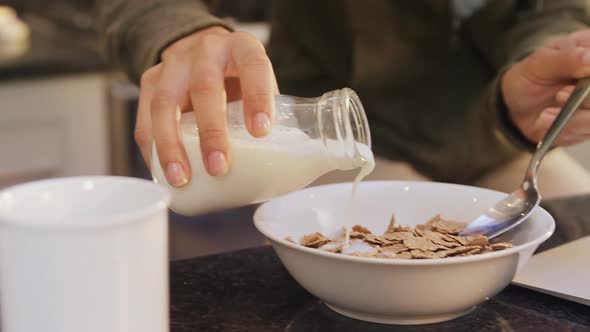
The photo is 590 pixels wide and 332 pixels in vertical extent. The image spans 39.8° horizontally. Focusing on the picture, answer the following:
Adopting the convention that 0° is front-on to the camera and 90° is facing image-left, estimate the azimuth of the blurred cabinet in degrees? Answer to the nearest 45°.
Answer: approximately 0°

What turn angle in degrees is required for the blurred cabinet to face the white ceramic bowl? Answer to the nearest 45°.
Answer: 0° — it already faces it
